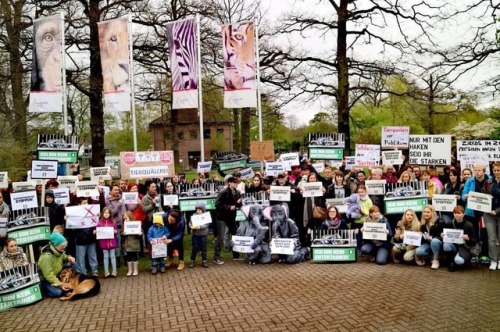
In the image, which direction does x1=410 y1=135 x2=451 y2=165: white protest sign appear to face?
toward the camera

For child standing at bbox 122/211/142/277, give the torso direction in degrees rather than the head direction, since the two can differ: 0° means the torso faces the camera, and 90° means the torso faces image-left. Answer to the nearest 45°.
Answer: approximately 0°

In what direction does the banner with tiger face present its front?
toward the camera

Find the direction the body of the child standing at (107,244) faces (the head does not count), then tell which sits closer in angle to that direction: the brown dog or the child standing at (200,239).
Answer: the brown dog

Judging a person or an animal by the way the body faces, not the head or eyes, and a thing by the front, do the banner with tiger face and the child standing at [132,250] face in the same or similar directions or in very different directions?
same or similar directions

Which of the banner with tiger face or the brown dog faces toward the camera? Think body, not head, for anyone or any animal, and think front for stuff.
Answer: the banner with tiger face

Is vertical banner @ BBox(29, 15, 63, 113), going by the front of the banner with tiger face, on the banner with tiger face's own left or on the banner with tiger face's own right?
on the banner with tiger face's own right

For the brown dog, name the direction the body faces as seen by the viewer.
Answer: to the viewer's left

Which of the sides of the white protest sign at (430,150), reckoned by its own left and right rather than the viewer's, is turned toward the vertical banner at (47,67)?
right

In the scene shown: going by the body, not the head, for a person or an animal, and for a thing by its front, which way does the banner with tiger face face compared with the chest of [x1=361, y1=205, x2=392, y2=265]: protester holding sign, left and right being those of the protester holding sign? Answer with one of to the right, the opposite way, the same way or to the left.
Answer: the same way

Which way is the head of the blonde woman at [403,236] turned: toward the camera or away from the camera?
toward the camera

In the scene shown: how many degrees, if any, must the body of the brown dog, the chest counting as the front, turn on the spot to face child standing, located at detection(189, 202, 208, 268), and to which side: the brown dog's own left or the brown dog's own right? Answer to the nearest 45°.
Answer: approximately 180°

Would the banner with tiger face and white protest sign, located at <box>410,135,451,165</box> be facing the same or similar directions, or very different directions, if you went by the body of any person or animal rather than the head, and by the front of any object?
same or similar directions

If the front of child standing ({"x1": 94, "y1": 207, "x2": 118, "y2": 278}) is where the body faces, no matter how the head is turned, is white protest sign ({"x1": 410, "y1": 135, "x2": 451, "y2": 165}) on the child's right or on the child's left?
on the child's left

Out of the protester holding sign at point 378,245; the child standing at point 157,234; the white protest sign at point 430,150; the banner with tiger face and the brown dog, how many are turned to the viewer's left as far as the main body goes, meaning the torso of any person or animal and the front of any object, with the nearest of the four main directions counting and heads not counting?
1

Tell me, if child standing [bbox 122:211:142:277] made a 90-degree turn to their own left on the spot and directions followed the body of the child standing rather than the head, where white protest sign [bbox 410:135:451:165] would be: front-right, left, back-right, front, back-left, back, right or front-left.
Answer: front

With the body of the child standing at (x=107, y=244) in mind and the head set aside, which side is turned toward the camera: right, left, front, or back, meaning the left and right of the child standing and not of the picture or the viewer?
front

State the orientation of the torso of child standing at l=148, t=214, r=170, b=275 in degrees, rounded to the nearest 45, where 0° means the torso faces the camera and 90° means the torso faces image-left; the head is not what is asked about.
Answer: approximately 0°
